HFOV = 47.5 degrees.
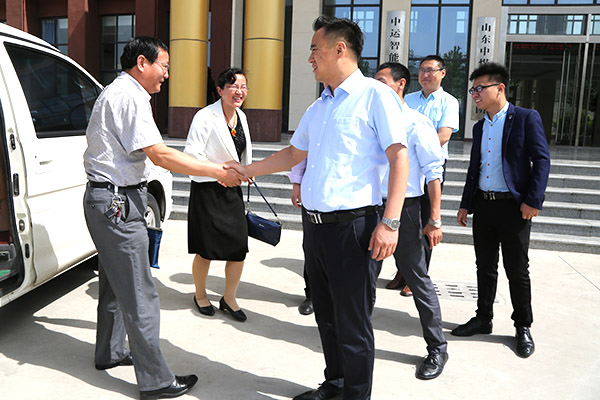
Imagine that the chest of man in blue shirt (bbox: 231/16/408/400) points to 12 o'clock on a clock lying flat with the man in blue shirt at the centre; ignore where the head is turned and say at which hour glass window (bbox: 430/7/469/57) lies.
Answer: The glass window is roughly at 5 o'clock from the man in blue shirt.

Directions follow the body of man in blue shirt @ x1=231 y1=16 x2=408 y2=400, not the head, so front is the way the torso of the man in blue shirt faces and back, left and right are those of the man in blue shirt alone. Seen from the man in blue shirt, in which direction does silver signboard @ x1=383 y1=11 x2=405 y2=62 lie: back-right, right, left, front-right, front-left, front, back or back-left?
back-right

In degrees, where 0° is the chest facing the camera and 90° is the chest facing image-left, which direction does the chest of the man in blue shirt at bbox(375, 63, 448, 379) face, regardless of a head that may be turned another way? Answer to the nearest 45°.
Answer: approximately 45°

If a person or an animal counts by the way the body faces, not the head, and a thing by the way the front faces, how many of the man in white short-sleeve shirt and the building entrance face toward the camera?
1

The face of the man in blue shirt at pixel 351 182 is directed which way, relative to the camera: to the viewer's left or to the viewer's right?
to the viewer's left

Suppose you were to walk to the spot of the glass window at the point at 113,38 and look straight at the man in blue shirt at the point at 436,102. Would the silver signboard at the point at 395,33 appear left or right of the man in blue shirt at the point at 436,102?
left

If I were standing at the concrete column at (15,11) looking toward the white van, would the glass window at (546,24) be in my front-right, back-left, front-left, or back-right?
front-left

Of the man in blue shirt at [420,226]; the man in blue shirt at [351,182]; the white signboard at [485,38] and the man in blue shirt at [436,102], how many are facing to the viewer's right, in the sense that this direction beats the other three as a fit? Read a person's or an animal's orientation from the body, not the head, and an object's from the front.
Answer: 0

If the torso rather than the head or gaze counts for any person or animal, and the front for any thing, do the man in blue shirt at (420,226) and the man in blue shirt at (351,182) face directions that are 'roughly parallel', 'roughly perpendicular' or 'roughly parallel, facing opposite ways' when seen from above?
roughly parallel

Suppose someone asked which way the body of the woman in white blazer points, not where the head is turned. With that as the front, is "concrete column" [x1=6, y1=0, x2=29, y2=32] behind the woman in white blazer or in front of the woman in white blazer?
behind

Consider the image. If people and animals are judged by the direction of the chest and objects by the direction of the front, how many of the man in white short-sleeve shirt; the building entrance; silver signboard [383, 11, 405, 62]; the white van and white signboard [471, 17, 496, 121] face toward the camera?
3

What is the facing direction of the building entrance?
toward the camera

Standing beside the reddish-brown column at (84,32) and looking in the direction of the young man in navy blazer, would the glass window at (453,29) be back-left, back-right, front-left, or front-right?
front-left

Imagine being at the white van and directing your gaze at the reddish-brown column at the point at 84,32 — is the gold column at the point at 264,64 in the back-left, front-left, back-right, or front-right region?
front-right

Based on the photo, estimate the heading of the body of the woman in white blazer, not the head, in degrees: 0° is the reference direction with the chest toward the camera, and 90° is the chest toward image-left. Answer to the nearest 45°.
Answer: approximately 315°

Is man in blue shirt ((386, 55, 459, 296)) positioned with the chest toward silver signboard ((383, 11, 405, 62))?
no

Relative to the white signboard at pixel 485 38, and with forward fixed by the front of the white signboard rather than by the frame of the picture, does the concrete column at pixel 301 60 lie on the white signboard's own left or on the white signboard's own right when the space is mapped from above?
on the white signboard's own right

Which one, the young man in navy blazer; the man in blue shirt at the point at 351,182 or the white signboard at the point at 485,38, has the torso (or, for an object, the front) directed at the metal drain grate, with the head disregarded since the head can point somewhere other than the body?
the white signboard

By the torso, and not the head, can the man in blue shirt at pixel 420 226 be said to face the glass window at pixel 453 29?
no

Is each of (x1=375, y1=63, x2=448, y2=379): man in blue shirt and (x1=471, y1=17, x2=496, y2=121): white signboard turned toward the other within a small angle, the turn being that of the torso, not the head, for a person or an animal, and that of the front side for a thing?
no

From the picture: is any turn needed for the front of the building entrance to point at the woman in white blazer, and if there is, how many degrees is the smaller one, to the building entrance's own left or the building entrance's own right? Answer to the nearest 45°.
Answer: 0° — it already faces them
